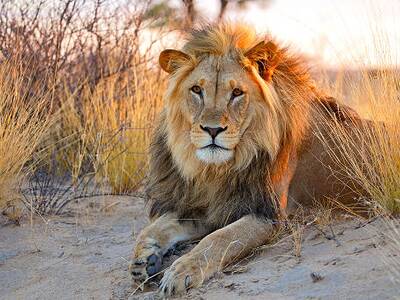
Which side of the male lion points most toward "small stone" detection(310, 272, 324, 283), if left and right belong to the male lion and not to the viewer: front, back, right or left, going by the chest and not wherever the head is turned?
left

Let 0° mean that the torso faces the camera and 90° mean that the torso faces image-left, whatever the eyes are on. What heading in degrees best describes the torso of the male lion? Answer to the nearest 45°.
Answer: approximately 45°
